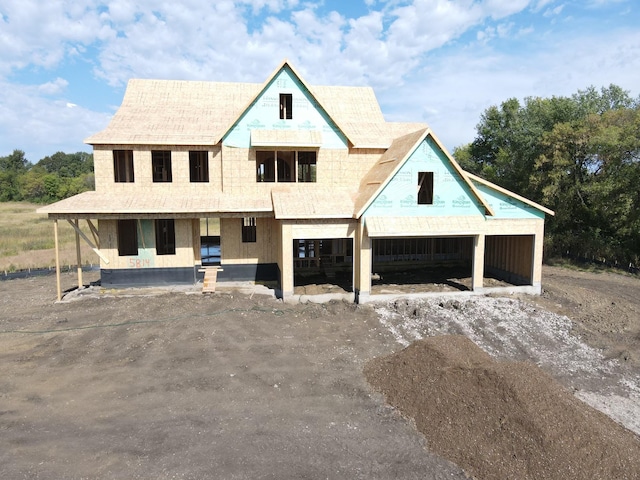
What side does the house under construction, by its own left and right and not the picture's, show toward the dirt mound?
front

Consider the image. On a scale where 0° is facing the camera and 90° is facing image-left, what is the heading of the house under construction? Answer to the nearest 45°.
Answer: approximately 0°
